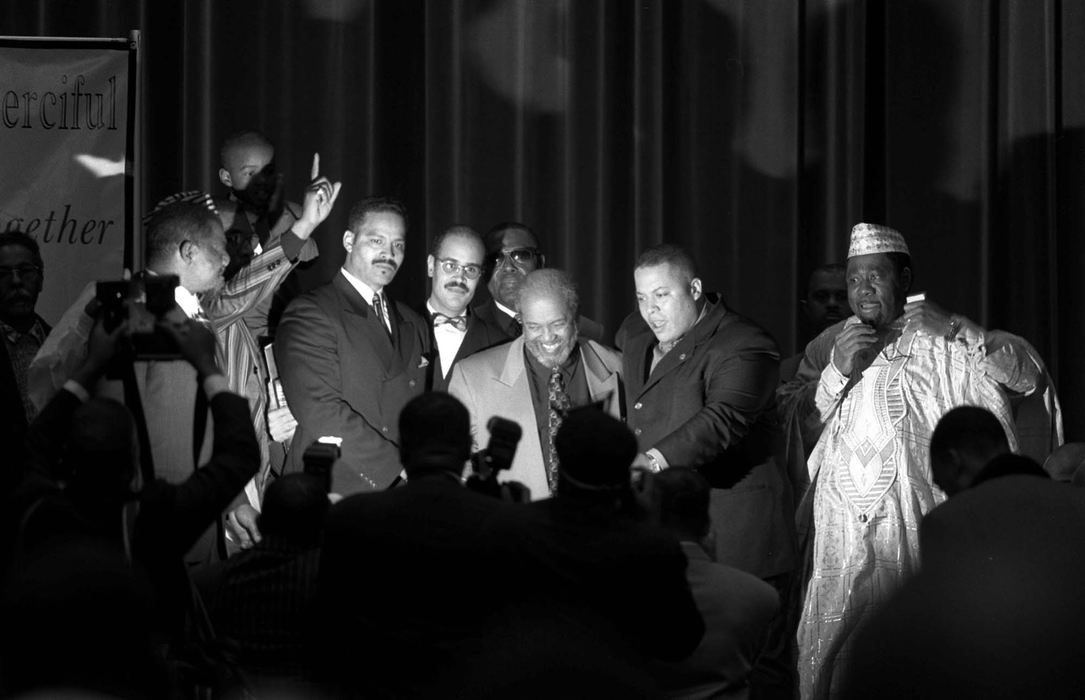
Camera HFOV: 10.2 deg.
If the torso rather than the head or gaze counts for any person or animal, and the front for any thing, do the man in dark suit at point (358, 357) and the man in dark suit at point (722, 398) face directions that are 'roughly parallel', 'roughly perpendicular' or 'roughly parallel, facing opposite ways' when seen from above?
roughly perpendicular

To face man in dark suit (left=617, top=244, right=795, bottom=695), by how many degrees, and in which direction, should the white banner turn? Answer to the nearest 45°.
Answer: approximately 45° to its left

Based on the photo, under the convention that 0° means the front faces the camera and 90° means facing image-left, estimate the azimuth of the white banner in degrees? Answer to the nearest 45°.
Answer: approximately 0°

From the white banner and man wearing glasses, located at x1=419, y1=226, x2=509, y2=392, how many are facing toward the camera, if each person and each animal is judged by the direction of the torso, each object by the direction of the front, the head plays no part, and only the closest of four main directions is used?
2
